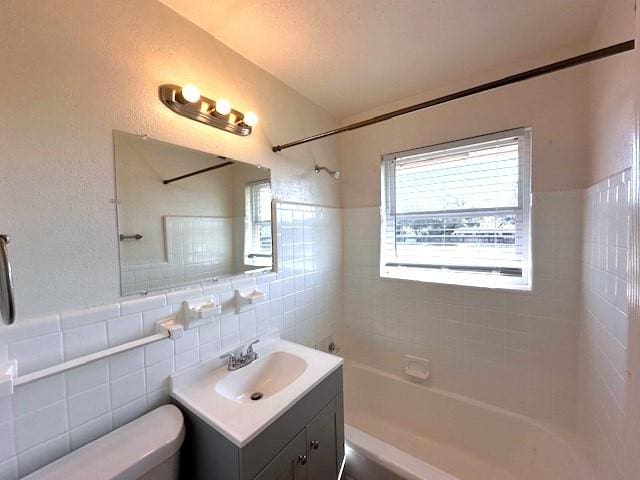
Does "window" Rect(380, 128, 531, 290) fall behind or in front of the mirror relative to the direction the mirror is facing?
in front

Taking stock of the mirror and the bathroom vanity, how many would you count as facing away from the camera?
0

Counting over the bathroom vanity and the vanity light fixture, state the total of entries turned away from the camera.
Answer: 0

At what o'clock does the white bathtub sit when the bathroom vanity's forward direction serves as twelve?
The white bathtub is roughly at 10 o'clock from the bathroom vanity.

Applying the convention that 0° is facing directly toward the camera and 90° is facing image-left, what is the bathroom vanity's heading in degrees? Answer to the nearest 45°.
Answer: approximately 315°
